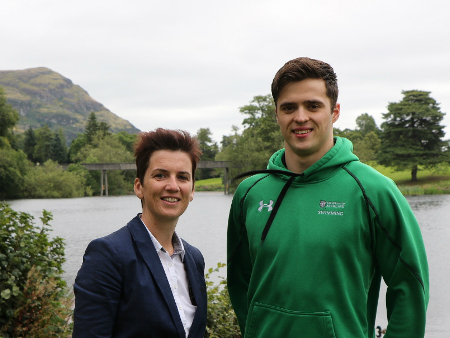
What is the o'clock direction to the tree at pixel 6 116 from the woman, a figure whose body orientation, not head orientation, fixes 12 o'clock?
The tree is roughly at 7 o'clock from the woman.

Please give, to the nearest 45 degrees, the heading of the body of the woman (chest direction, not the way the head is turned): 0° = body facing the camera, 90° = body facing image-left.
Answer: approximately 315°

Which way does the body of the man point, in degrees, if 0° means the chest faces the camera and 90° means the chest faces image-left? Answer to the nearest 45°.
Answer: approximately 45°
